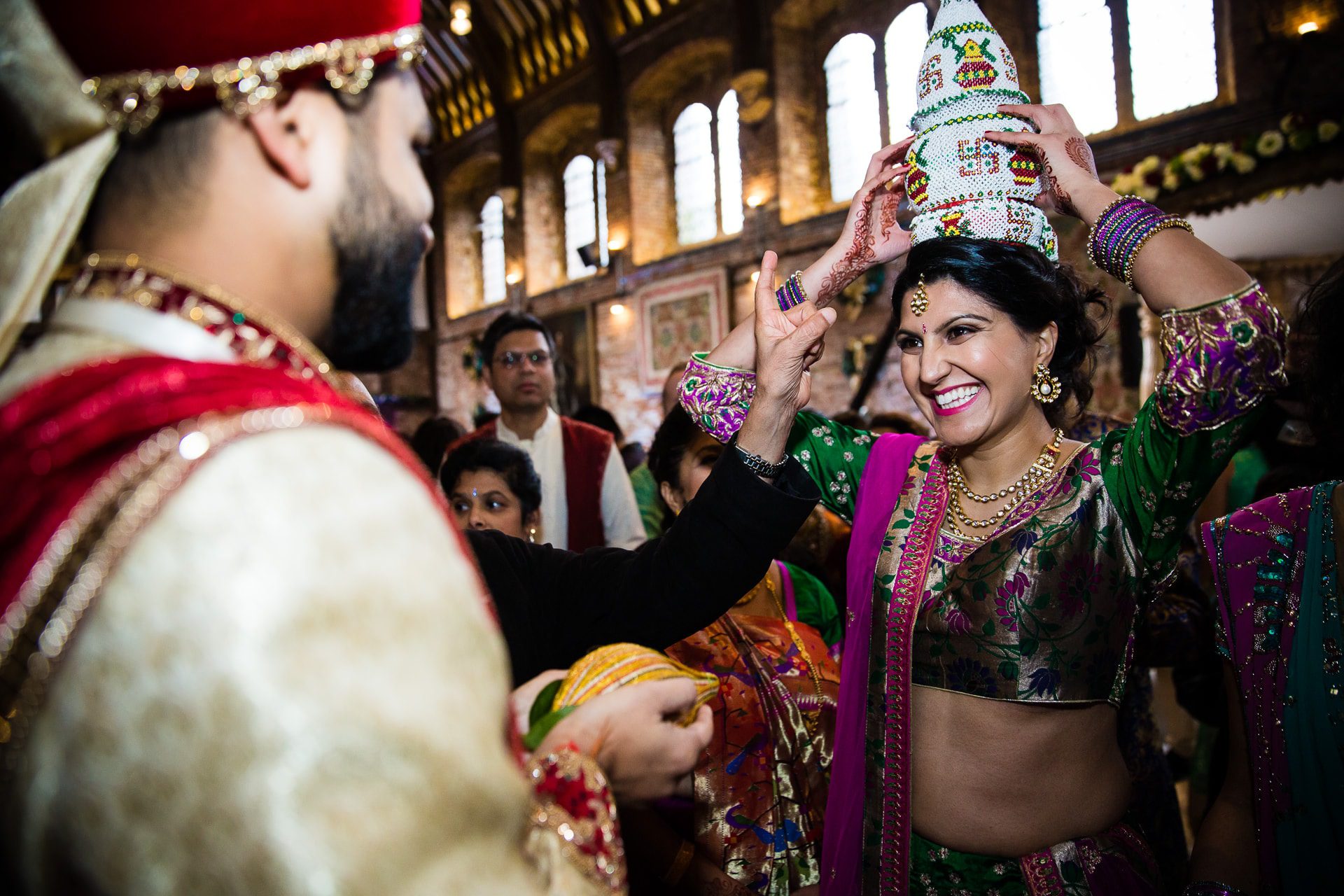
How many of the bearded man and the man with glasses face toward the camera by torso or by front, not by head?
1

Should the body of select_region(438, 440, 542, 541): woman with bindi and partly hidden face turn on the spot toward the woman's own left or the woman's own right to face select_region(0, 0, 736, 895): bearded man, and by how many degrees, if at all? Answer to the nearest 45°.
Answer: approximately 45° to the woman's own left

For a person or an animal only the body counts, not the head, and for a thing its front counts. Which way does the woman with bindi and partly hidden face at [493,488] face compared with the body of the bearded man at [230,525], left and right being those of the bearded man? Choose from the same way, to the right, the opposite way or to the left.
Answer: the opposite way

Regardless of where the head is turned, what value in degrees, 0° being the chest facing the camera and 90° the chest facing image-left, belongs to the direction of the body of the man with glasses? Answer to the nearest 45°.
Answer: approximately 0°

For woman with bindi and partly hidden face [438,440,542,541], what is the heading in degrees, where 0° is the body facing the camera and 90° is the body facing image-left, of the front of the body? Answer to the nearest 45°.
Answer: approximately 45°

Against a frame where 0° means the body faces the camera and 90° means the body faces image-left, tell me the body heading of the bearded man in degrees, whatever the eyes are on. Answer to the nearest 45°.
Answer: approximately 225°

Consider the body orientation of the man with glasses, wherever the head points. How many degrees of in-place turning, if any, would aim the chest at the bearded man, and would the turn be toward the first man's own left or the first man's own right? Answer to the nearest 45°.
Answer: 0° — they already face them

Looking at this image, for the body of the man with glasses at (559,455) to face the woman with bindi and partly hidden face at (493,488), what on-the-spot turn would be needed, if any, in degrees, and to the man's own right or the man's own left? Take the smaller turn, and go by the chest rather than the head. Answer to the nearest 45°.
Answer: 0° — they already face them

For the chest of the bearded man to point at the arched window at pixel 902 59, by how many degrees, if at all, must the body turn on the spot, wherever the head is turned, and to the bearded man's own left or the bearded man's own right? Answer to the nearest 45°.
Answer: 0° — they already face it

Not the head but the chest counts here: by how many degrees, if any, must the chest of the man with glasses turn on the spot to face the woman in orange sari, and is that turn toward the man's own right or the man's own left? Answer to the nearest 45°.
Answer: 0° — they already face them
